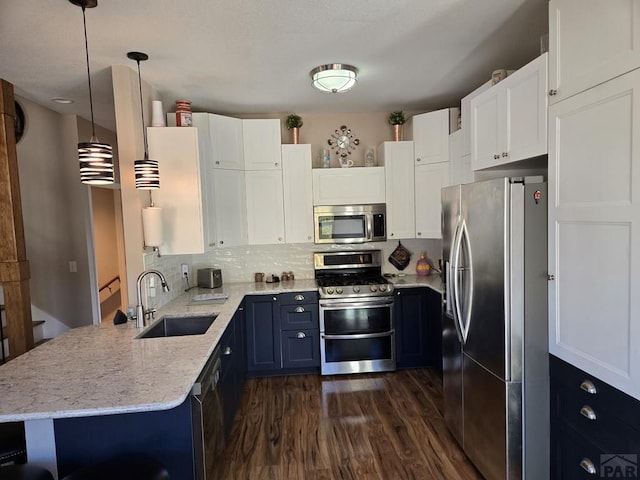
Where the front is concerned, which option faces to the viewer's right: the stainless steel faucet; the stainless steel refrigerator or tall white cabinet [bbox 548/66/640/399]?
the stainless steel faucet

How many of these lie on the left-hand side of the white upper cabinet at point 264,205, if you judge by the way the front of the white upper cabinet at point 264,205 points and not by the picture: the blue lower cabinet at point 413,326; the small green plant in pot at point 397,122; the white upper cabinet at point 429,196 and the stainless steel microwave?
4

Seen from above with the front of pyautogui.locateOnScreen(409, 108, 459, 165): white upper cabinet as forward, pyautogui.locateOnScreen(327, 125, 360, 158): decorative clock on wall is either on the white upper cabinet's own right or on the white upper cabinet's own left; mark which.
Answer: on the white upper cabinet's own right

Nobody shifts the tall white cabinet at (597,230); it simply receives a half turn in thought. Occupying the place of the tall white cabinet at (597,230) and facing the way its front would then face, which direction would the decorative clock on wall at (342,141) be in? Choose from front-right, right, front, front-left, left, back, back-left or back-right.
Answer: left

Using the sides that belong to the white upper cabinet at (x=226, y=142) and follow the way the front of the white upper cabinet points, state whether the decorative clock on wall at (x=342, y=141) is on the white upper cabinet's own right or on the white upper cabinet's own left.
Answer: on the white upper cabinet's own left

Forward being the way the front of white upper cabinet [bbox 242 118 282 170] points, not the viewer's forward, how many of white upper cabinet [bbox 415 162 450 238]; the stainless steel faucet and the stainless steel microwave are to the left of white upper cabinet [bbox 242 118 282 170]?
2

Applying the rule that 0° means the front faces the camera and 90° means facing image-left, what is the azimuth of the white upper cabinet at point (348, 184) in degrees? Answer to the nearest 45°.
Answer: approximately 0°

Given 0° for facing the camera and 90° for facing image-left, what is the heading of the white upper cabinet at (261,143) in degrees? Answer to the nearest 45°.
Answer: approximately 0°

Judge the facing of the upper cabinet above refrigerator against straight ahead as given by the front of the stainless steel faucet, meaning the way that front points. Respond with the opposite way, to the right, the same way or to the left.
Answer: the opposite way

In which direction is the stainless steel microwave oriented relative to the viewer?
toward the camera

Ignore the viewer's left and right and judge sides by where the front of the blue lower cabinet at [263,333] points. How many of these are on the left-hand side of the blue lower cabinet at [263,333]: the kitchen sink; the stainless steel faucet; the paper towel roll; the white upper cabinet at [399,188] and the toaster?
1

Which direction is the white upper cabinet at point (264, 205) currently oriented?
toward the camera

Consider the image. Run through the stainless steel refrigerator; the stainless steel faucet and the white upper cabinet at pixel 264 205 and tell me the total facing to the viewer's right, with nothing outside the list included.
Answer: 1

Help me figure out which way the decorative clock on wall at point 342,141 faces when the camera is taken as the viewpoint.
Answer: facing the viewer

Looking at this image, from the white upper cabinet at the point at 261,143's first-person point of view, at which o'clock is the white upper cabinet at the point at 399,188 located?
the white upper cabinet at the point at 399,188 is roughly at 9 o'clock from the white upper cabinet at the point at 261,143.
